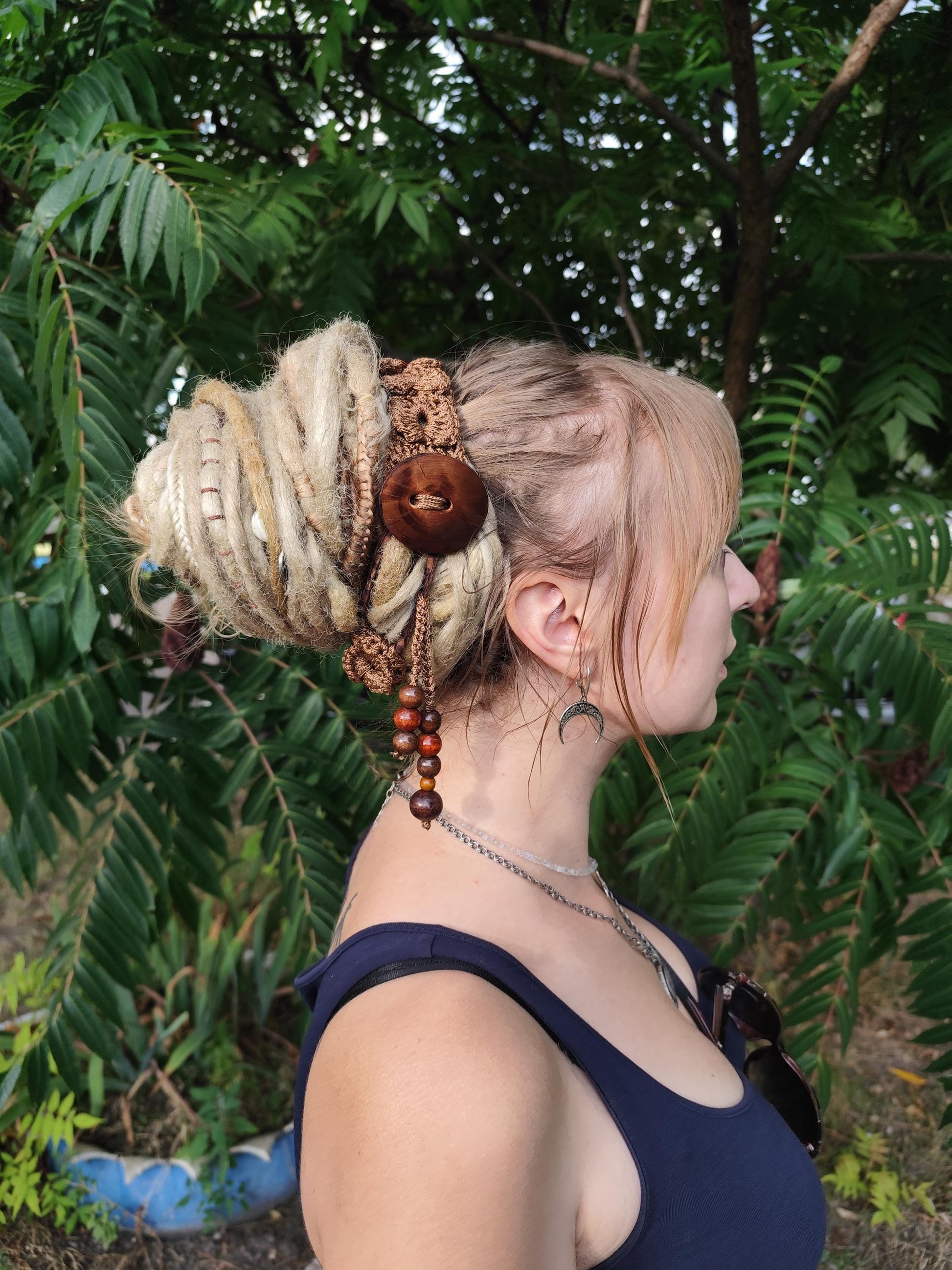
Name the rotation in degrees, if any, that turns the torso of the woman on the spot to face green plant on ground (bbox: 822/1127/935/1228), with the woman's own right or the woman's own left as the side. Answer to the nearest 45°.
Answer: approximately 45° to the woman's own left

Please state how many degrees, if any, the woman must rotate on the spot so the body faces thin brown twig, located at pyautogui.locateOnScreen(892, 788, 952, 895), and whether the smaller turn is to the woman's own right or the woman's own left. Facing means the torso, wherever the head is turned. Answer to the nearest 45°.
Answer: approximately 45° to the woman's own left

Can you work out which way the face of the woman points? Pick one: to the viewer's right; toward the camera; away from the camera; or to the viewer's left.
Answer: to the viewer's right

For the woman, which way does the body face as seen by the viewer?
to the viewer's right

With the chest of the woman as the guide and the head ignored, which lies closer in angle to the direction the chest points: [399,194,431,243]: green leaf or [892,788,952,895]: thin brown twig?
the thin brown twig
